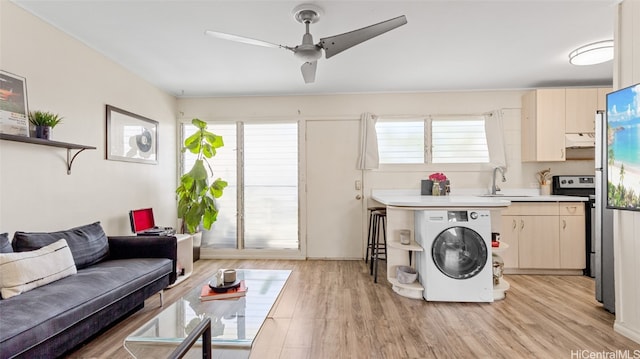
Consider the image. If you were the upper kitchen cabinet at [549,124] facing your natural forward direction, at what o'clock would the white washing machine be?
The white washing machine is roughly at 2 o'clock from the upper kitchen cabinet.

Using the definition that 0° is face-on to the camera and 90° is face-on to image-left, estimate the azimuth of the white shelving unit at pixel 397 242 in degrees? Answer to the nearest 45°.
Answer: approximately 45°

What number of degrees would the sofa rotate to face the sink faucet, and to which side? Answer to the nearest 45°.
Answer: approximately 45° to its left

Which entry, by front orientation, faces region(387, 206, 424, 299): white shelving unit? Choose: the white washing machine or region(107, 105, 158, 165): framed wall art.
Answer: the framed wall art

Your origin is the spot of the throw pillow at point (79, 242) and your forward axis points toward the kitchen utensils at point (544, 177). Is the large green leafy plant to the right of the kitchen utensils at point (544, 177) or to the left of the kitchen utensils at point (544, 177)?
left

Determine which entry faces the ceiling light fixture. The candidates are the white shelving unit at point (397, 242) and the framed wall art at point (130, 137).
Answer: the framed wall art

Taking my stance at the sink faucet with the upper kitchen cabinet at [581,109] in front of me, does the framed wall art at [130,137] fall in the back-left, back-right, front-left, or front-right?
back-right

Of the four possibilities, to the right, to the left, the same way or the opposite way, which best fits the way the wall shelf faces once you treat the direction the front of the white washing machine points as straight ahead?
to the left

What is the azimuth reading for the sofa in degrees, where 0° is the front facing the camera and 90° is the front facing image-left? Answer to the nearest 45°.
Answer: approximately 315°

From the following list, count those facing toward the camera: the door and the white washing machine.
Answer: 2
